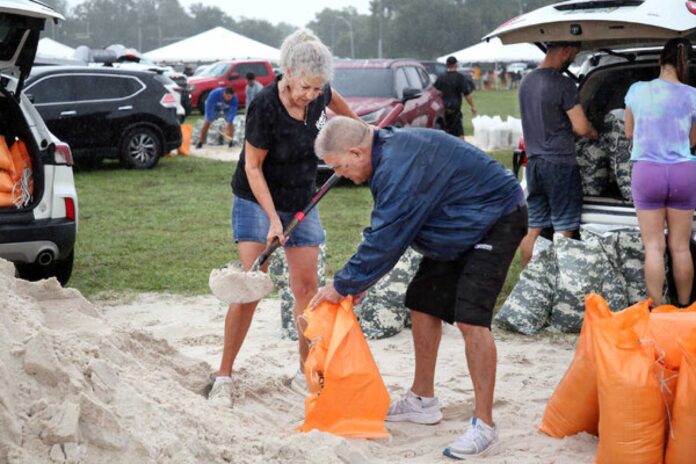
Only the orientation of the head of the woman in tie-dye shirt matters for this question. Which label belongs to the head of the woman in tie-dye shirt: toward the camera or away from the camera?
away from the camera

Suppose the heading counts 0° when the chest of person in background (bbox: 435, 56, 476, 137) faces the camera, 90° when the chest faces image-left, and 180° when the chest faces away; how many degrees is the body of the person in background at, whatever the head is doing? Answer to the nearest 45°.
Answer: approximately 180°

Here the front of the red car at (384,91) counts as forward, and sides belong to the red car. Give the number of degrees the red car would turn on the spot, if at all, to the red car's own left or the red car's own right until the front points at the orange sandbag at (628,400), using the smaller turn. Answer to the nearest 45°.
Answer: approximately 45° to the red car's own left

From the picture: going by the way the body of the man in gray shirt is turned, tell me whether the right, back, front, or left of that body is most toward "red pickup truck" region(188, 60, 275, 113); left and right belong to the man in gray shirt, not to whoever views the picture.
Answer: left

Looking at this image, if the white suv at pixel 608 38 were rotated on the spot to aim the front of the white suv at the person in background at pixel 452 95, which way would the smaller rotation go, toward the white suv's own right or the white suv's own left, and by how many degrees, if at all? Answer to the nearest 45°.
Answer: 0° — it already faces them

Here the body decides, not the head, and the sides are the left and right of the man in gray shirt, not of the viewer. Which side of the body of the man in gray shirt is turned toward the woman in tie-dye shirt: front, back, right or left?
right

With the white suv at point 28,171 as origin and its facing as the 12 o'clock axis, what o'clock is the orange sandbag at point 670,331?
The orange sandbag is roughly at 5 o'clock from the white suv.

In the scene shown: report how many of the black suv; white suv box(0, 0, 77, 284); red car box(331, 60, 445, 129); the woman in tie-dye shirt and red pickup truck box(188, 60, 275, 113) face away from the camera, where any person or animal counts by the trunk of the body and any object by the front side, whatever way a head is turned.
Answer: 2

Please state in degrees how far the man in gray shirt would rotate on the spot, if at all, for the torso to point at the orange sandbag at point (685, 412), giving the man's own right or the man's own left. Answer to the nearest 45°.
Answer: approximately 135° to the man's own right

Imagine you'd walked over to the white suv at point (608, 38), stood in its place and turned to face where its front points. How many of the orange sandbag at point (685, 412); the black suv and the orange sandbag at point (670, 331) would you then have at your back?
2

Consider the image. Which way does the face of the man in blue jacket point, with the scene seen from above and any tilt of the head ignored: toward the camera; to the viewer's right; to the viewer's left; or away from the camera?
to the viewer's left

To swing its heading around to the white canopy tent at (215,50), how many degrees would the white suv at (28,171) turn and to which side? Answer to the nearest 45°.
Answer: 0° — it already faces it

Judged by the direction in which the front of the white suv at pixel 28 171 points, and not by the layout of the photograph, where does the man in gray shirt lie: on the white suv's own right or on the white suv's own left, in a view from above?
on the white suv's own right

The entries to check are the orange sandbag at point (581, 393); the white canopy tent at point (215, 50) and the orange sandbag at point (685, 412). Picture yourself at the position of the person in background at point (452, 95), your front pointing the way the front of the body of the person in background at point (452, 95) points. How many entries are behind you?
2

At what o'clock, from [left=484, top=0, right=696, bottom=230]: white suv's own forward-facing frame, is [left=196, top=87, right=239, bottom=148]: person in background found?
The person in background is roughly at 11 o'clock from the white suv.

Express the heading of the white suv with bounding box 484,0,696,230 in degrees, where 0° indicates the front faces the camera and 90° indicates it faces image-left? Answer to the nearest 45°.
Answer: approximately 180°
